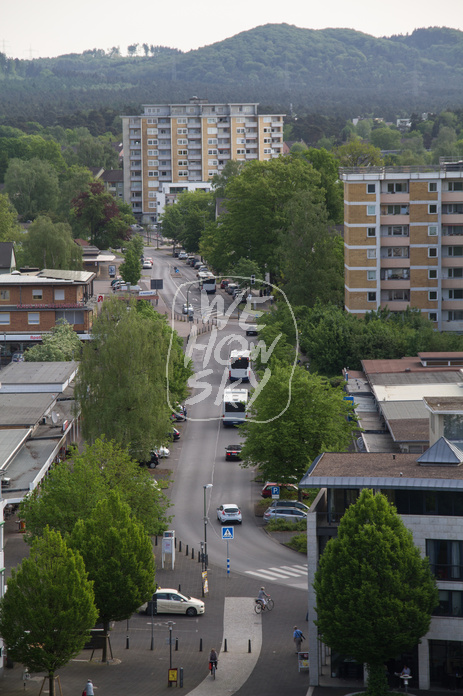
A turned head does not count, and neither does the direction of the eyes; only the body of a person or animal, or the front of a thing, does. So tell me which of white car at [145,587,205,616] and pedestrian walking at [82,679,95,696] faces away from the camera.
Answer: the pedestrian walking

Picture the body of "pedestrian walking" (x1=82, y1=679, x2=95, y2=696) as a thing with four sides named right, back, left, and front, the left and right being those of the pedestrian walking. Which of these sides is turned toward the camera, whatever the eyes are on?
back

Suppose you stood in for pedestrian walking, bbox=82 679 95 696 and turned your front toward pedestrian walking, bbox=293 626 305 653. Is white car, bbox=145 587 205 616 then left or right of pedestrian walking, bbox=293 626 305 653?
left

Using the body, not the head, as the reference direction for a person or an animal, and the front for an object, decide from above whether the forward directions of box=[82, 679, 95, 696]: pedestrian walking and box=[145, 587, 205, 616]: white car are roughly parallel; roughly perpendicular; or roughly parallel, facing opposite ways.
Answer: roughly perpendicular

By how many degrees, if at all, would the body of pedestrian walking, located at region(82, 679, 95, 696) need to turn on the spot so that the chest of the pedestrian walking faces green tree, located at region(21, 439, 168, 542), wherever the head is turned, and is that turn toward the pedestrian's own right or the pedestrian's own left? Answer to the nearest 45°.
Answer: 0° — they already face it

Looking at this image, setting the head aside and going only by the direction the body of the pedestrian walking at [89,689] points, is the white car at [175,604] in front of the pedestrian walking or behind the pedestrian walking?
in front

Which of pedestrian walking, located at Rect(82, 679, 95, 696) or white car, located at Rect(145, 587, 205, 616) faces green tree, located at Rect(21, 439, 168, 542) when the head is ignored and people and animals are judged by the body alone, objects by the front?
the pedestrian walking

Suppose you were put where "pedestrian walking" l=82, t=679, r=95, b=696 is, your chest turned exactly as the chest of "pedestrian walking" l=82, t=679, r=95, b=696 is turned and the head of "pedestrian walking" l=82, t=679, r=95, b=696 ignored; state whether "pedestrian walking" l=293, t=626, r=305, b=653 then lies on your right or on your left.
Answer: on your right
